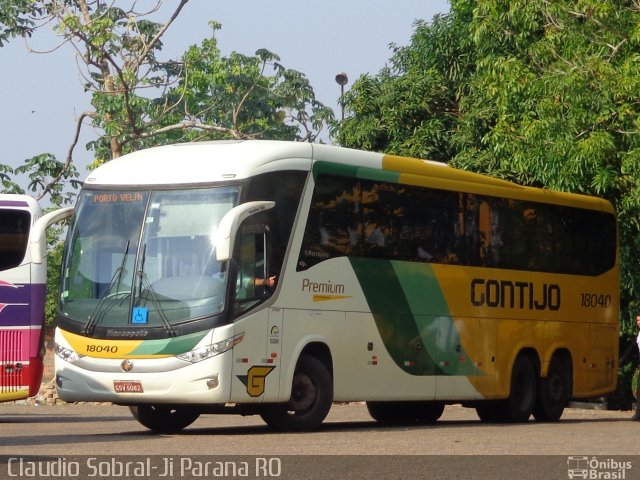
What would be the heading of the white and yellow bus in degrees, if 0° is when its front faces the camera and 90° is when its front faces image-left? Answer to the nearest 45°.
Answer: approximately 45°

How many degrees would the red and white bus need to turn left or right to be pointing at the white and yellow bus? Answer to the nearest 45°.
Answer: approximately 135° to its left

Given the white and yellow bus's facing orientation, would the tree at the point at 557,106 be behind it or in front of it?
behind

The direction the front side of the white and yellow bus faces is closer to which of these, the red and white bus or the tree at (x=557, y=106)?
the red and white bus
